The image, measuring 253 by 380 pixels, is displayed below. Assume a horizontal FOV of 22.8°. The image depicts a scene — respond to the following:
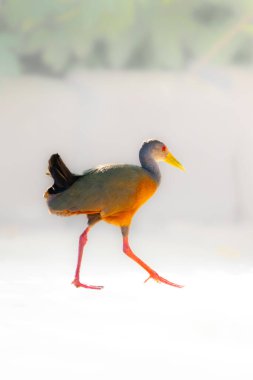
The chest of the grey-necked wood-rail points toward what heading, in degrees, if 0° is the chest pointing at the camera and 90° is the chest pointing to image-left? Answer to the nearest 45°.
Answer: approximately 270°
